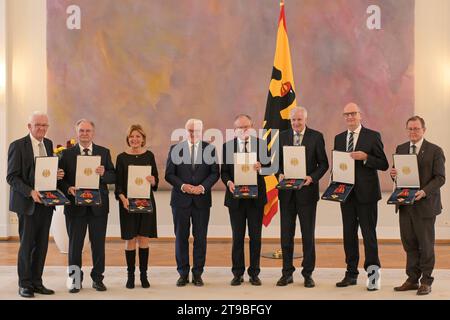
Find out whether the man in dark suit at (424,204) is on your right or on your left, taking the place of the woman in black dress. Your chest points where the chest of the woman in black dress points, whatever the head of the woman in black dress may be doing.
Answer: on your left

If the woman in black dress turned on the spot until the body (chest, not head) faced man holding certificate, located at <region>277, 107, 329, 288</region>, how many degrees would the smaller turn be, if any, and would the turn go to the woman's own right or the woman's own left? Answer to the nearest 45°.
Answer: approximately 90° to the woman's own left

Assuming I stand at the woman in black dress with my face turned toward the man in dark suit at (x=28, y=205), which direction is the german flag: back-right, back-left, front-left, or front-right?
back-right

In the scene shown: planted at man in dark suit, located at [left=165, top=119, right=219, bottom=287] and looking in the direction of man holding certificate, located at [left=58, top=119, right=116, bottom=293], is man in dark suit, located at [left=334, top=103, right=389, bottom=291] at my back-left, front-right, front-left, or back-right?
back-left

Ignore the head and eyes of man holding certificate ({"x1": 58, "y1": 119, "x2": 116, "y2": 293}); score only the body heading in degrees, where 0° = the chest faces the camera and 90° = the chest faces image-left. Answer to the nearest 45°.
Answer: approximately 0°

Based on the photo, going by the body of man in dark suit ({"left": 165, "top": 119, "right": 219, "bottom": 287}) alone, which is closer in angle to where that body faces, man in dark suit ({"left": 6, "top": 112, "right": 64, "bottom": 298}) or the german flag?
the man in dark suit
